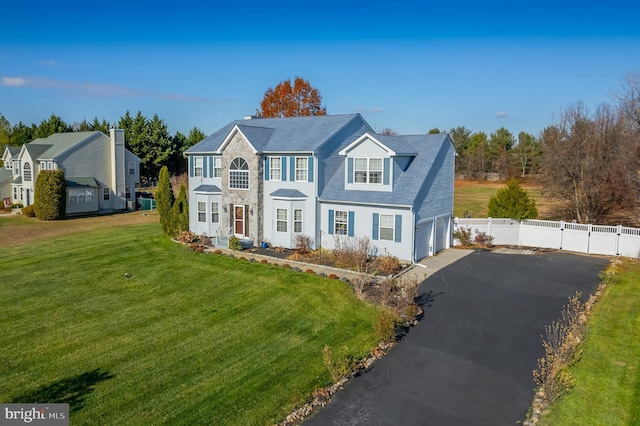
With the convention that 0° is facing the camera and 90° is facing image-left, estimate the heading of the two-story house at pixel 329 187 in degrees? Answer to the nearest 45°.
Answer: approximately 45°

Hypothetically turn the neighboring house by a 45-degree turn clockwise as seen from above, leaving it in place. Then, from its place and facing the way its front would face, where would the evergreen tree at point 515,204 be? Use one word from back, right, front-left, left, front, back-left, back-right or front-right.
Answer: back-left

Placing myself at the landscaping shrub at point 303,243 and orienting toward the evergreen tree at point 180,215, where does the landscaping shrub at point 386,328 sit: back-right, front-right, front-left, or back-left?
back-left

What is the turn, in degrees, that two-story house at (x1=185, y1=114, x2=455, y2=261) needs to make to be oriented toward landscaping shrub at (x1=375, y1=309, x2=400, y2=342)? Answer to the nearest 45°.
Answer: approximately 45° to its left

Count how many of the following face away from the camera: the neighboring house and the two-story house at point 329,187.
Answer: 0

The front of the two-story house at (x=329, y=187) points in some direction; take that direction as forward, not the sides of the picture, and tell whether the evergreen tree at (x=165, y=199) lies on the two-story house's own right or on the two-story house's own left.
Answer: on the two-story house's own right

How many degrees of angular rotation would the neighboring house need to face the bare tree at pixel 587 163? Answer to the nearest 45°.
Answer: approximately 90° to its left

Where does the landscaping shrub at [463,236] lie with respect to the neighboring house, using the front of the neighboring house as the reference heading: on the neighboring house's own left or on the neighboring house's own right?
on the neighboring house's own left

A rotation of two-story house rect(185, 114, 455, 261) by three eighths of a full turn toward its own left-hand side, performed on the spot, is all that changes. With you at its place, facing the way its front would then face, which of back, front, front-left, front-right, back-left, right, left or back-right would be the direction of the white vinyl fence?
front

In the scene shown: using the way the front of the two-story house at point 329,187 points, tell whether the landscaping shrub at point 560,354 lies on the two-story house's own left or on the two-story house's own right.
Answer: on the two-story house's own left

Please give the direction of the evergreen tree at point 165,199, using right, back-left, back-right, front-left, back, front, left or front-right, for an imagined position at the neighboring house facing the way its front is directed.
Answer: front-left

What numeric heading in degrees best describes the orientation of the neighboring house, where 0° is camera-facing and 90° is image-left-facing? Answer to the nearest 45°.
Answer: approximately 45°

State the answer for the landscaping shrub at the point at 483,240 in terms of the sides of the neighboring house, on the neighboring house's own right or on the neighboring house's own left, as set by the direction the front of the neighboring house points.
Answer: on the neighboring house's own left
